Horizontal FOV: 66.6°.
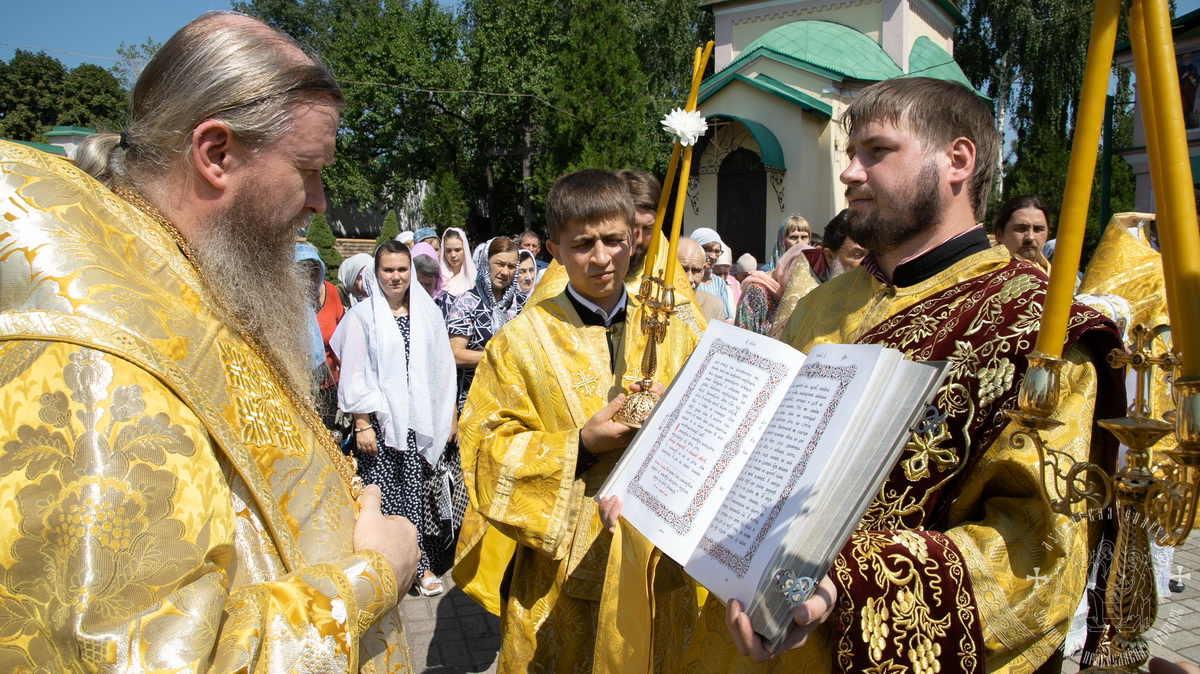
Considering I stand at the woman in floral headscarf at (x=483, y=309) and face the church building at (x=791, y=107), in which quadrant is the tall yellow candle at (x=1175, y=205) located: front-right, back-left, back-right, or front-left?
back-right

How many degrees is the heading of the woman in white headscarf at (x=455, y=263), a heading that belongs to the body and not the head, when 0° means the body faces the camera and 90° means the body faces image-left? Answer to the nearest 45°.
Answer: approximately 0°

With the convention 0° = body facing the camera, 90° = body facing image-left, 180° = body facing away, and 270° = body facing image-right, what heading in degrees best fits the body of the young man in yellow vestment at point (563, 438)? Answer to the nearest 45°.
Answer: approximately 315°

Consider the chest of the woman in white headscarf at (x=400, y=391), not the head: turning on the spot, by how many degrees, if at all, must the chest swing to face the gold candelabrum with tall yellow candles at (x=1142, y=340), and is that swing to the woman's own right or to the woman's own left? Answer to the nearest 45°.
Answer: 0° — they already face it

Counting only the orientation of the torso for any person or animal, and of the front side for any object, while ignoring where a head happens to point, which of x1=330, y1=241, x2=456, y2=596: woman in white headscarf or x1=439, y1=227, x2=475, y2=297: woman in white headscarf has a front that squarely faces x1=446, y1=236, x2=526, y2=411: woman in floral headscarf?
x1=439, y1=227, x2=475, y2=297: woman in white headscarf

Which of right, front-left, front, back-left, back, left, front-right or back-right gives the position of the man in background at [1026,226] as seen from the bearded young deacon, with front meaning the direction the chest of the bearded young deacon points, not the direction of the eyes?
back-right

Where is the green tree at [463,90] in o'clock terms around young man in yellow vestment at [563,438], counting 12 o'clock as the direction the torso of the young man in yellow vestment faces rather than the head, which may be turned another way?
The green tree is roughly at 7 o'clock from the young man in yellow vestment.

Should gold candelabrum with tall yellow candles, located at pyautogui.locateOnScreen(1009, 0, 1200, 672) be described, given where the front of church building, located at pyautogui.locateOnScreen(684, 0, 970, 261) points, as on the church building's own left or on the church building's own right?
on the church building's own left

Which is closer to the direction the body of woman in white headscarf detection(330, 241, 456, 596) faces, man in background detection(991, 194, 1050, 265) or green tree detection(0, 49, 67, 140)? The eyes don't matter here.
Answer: the man in background

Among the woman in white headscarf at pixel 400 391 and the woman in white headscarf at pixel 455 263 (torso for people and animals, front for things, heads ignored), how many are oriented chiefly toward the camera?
2

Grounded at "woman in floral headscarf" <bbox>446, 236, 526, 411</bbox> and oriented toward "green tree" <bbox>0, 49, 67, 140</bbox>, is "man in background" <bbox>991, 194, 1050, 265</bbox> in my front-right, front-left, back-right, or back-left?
back-right

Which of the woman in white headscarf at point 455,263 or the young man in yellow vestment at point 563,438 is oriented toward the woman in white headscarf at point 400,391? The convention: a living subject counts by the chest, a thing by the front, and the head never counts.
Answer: the woman in white headscarf at point 455,263

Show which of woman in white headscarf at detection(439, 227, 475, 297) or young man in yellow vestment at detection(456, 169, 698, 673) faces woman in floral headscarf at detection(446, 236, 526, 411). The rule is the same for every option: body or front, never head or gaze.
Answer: the woman in white headscarf

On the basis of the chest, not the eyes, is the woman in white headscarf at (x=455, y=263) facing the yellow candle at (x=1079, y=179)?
yes
